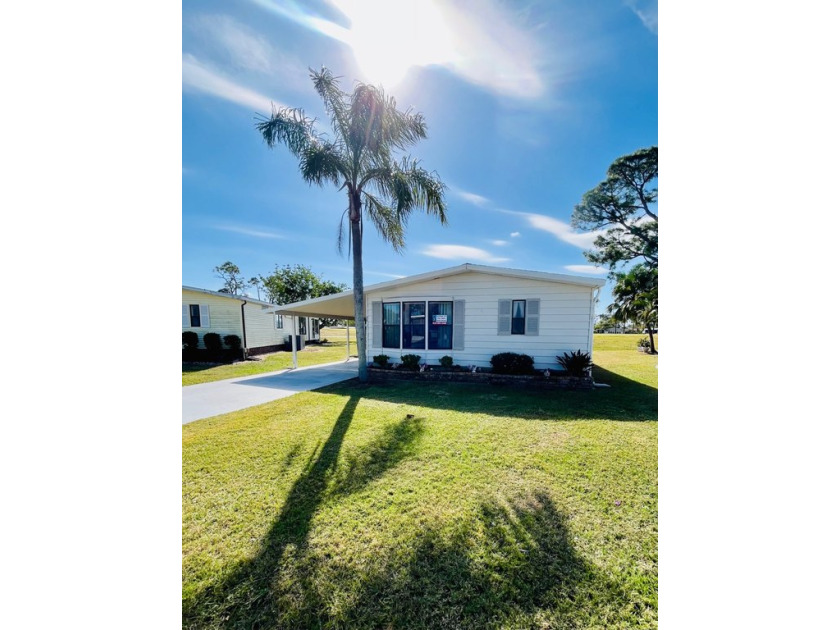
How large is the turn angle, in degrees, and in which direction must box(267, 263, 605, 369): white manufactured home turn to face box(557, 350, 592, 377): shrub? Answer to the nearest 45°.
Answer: approximately 45° to its left

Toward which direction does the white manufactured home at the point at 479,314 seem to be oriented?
toward the camera

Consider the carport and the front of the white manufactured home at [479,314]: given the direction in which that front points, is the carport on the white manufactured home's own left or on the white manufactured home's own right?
on the white manufactured home's own right

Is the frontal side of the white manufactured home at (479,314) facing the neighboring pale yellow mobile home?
no

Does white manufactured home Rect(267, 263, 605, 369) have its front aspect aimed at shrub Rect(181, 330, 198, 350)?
no

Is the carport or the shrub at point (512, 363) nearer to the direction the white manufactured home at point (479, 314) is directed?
the shrub

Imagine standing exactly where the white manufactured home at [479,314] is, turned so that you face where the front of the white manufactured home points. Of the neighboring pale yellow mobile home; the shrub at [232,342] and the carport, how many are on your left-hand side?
0

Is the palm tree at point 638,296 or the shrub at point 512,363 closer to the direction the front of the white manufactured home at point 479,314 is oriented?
the shrub
